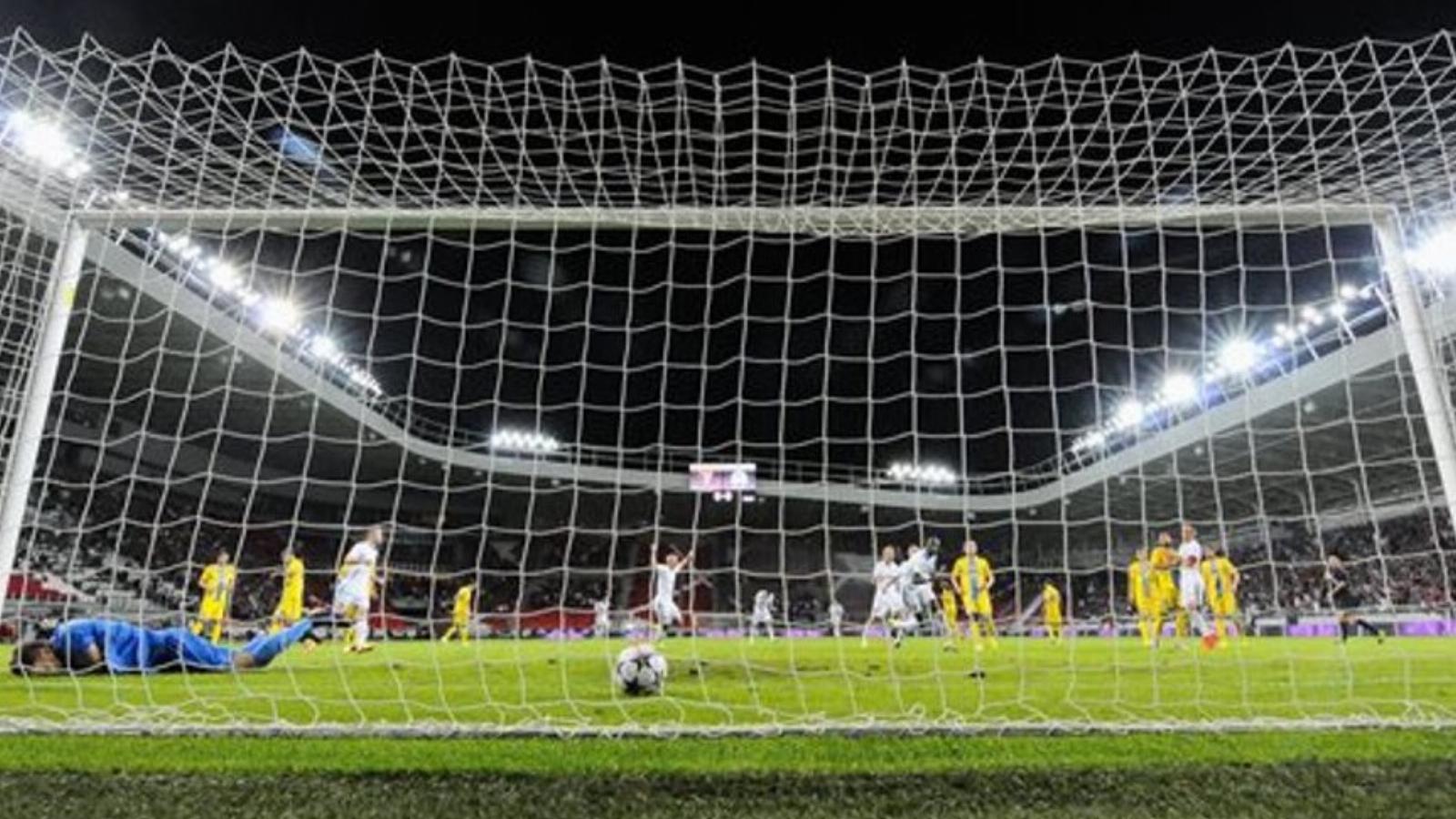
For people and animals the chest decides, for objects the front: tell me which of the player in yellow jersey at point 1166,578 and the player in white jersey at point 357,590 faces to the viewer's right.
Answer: the player in white jersey

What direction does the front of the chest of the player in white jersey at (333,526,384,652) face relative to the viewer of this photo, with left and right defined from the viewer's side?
facing to the right of the viewer

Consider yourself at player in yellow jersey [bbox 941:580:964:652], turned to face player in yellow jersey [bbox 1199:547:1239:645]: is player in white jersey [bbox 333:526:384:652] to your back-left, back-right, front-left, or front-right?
back-right

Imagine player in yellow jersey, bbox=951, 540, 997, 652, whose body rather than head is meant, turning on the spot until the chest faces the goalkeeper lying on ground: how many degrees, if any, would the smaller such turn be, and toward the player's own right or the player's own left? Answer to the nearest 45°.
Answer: approximately 45° to the player's own right

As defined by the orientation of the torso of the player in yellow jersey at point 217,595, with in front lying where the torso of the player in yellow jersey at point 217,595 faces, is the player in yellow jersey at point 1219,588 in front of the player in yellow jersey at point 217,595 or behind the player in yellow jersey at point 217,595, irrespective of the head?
in front

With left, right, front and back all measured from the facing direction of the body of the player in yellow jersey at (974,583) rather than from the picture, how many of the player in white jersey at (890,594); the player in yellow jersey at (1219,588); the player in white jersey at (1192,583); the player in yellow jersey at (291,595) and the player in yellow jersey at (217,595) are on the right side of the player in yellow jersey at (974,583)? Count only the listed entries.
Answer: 3

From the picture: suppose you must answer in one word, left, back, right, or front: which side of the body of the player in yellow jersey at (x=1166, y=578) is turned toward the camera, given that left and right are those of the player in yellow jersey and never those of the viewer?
front

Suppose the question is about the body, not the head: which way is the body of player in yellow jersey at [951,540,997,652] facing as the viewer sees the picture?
toward the camera

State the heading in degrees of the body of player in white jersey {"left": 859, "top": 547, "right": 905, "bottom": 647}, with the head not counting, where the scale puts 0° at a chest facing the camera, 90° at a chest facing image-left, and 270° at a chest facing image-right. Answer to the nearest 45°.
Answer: approximately 0°
